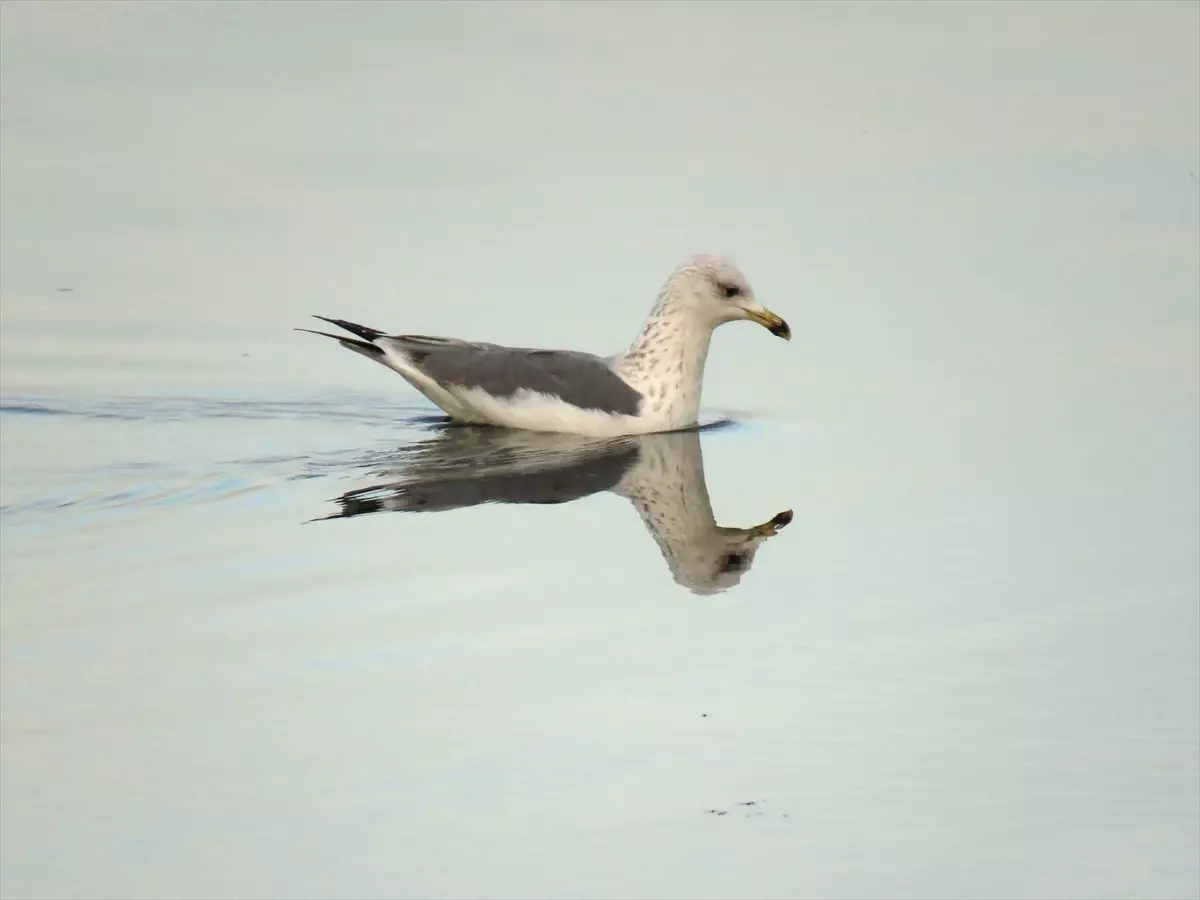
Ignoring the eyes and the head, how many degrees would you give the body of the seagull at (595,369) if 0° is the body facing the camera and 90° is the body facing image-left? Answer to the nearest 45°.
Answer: approximately 270°
